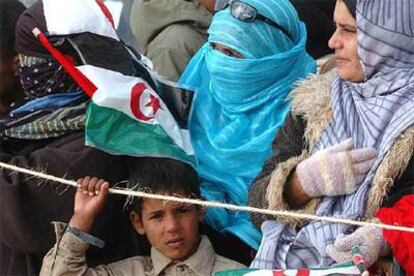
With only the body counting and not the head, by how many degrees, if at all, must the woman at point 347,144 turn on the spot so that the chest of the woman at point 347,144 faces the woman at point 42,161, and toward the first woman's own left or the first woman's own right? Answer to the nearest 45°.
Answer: approximately 45° to the first woman's own right

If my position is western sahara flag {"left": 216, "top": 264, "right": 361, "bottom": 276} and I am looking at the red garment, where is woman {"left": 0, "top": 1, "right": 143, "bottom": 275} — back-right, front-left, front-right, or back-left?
back-left

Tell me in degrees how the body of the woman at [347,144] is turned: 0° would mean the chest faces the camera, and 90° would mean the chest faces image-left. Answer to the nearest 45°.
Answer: approximately 45°
